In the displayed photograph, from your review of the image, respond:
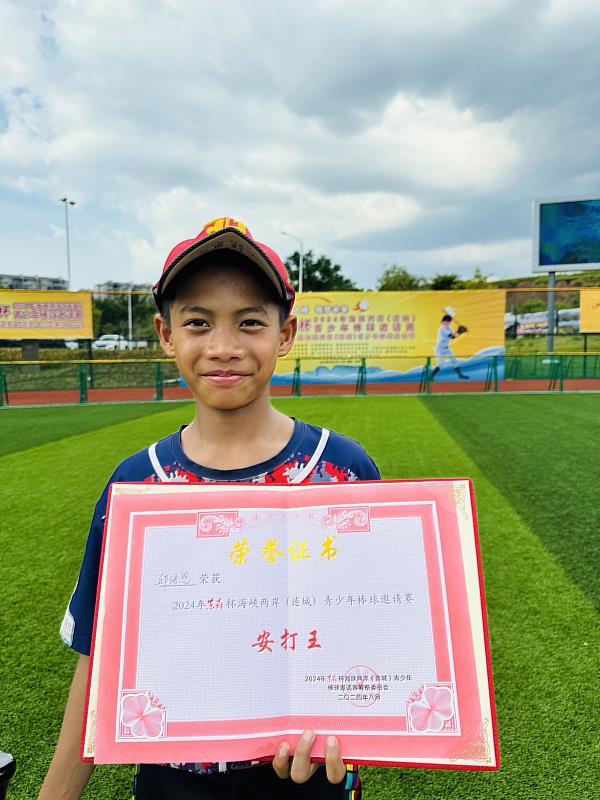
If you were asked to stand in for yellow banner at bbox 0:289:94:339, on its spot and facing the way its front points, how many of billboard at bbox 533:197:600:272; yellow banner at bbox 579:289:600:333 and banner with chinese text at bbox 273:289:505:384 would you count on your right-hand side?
0

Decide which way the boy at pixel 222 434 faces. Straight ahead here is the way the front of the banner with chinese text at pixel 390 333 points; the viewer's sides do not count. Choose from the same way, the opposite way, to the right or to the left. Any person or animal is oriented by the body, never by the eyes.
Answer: the same way

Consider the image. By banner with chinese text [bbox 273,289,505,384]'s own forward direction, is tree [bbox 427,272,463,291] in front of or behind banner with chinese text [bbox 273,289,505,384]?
behind

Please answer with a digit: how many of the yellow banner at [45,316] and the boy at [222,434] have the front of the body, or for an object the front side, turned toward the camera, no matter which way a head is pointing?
2

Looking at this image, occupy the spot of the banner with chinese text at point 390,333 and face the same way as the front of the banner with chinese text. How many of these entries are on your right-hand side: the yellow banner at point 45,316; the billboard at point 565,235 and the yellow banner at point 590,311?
1

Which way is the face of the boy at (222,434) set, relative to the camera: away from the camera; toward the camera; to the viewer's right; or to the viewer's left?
toward the camera

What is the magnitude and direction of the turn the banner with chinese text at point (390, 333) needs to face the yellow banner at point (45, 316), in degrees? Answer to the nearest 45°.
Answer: approximately 90° to its right

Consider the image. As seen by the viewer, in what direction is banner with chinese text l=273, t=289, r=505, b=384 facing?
toward the camera

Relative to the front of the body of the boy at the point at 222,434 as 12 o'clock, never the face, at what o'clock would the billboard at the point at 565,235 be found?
The billboard is roughly at 7 o'clock from the boy.

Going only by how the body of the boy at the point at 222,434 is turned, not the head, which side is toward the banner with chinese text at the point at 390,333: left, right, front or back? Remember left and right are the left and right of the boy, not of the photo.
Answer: back

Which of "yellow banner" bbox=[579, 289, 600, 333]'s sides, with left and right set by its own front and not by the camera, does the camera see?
front

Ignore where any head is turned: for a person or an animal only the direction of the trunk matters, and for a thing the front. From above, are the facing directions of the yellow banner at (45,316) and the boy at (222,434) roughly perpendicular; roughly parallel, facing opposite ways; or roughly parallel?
roughly parallel

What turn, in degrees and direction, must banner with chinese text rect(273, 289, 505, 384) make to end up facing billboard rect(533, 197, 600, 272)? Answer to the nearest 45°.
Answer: approximately 135° to its left

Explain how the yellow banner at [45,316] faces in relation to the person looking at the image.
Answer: facing the viewer

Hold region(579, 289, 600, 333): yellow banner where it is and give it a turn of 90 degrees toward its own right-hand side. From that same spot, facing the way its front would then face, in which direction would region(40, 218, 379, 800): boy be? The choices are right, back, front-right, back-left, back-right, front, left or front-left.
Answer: left
